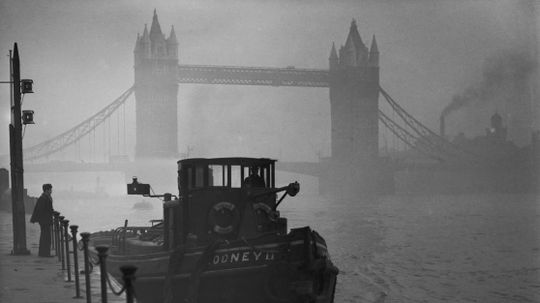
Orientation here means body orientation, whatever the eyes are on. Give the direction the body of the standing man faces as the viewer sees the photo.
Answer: to the viewer's right

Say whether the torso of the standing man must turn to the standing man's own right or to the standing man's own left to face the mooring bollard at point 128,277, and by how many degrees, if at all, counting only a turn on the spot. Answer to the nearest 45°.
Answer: approximately 90° to the standing man's own right

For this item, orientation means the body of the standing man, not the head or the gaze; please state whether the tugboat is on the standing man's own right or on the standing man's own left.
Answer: on the standing man's own right
